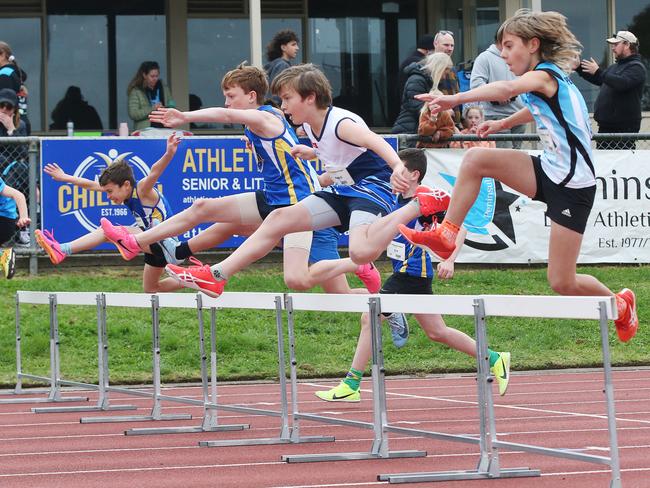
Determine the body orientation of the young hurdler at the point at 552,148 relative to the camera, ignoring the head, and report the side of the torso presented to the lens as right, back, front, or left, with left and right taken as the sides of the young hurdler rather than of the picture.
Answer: left

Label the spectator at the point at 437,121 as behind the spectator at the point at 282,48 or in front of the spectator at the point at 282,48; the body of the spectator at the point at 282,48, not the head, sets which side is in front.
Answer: in front

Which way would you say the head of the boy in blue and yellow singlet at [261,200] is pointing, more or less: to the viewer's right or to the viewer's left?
to the viewer's left
